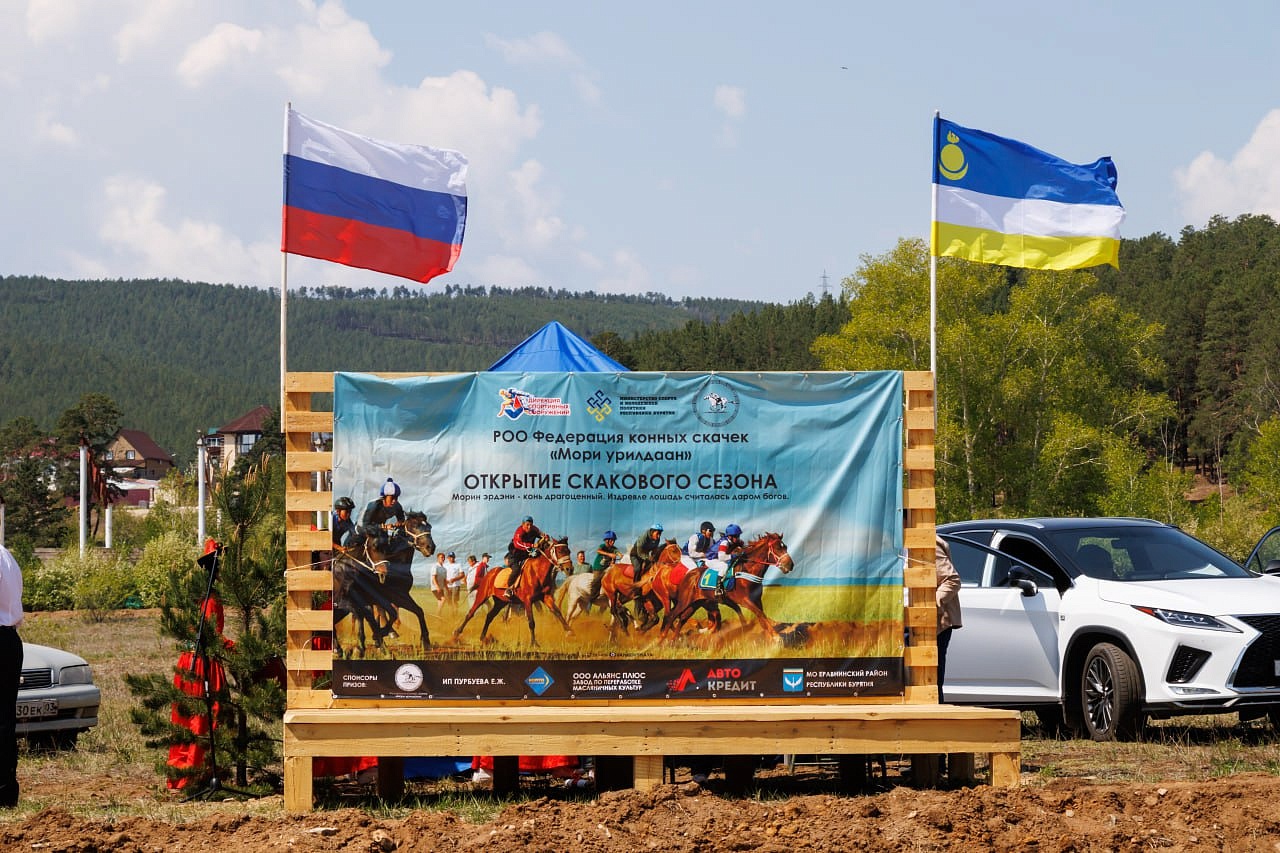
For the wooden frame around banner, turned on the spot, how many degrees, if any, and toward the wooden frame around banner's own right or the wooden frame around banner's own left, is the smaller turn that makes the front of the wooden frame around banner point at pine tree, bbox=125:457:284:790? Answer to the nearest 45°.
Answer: approximately 135° to the wooden frame around banner's own right

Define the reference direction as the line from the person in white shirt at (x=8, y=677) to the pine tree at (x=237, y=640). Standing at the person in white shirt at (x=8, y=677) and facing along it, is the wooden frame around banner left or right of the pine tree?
right

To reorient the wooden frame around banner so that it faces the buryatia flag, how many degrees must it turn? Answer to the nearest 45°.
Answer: approximately 135° to its left

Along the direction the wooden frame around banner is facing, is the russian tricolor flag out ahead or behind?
behind

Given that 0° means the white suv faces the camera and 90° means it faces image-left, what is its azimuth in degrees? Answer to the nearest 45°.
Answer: approximately 315°

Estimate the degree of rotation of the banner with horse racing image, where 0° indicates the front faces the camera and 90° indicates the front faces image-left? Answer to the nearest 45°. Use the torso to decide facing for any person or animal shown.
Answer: approximately 0°

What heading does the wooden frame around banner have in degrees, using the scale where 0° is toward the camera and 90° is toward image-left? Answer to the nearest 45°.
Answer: approximately 0°
